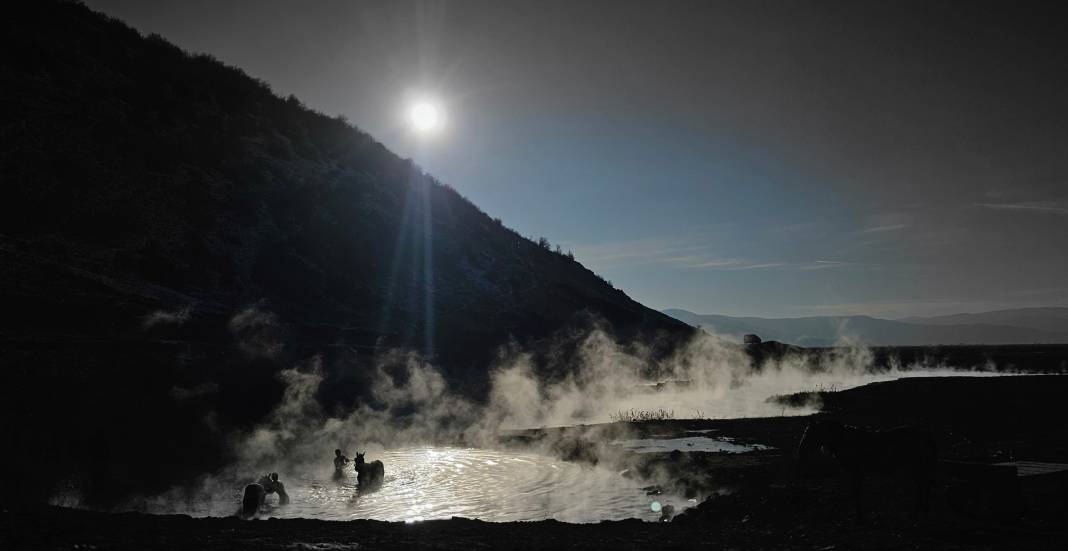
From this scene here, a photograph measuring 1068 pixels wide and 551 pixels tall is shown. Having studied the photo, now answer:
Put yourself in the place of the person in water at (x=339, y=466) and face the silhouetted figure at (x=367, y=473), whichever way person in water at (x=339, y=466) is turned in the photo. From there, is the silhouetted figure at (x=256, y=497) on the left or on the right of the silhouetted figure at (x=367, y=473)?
right
